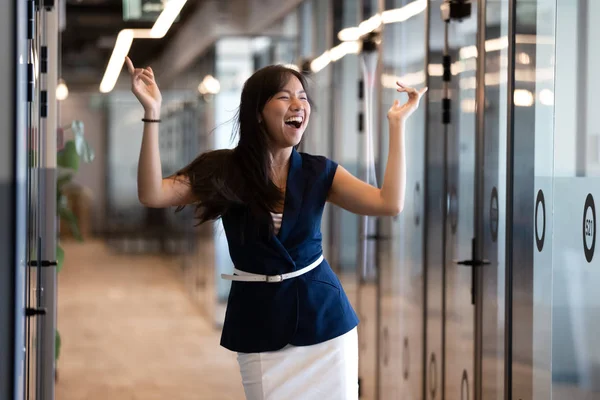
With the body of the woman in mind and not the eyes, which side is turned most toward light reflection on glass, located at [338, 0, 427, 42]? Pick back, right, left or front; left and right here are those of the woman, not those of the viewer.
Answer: back

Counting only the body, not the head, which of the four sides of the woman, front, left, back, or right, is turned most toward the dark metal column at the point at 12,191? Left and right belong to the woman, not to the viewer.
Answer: right

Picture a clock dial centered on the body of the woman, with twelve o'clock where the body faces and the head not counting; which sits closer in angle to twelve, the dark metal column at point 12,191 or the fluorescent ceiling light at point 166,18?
the dark metal column

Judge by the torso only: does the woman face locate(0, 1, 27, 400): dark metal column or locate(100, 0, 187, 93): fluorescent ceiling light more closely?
the dark metal column

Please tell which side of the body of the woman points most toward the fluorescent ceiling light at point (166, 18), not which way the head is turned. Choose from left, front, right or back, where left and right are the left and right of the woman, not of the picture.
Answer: back

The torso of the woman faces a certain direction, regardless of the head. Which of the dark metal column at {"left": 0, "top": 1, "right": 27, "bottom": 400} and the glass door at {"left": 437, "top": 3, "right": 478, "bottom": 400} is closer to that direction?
the dark metal column

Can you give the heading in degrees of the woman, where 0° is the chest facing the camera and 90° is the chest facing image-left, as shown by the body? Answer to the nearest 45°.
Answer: approximately 0°
